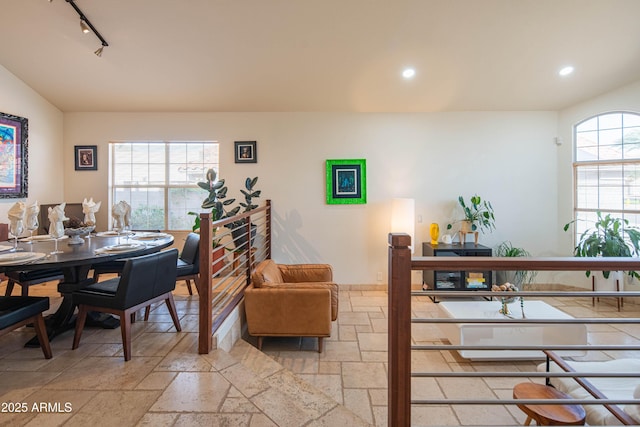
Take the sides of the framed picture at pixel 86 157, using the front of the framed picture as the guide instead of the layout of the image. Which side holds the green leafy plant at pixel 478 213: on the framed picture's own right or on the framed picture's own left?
on the framed picture's own left

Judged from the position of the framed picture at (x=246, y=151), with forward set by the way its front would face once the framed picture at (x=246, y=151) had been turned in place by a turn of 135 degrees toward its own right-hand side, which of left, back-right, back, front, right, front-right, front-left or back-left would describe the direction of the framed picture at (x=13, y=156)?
front-left

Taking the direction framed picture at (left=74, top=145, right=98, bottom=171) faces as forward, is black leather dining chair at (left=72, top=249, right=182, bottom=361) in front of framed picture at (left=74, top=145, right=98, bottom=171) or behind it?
in front

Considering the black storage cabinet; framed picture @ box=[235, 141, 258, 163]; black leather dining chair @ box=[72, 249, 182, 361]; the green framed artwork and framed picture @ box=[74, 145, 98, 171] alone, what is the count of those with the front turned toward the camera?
4

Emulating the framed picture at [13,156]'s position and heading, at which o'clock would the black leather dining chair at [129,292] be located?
The black leather dining chair is roughly at 1 o'clock from the framed picture.

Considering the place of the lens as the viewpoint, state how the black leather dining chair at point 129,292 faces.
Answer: facing away from the viewer and to the left of the viewer

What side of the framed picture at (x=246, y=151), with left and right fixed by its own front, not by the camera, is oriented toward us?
front

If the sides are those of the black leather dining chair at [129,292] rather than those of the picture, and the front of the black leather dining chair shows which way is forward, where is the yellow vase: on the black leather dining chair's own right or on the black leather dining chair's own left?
on the black leather dining chair's own right

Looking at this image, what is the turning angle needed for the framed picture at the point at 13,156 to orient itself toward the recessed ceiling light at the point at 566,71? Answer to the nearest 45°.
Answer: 0° — it already faces it
